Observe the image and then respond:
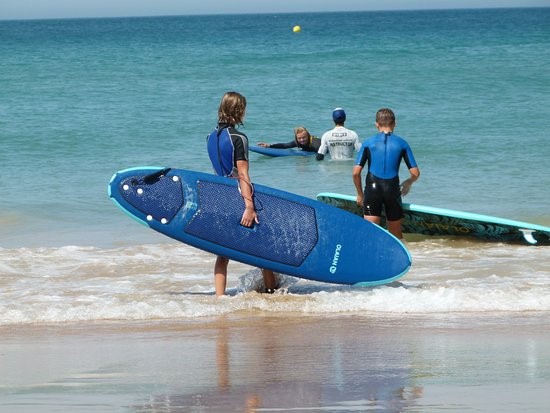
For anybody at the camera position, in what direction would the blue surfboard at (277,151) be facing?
facing to the left of the viewer

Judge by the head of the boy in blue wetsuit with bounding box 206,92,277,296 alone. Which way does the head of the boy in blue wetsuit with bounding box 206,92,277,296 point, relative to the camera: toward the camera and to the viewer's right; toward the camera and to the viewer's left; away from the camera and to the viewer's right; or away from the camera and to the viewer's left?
away from the camera and to the viewer's right

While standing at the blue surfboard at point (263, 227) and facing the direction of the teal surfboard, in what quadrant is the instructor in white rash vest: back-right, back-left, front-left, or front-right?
front-left

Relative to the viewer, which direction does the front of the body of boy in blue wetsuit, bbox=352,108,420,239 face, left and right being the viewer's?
facing away from the viewer

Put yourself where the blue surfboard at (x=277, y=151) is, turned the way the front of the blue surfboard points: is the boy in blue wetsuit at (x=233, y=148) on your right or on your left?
on your left

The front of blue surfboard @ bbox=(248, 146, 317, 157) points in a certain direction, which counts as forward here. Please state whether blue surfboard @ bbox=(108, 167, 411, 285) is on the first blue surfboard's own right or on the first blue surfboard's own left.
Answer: on the first blue surfboard's own left

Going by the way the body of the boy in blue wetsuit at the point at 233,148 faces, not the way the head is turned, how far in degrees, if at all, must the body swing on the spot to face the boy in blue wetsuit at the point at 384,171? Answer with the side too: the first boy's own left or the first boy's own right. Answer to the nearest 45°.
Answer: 0° — they already face them

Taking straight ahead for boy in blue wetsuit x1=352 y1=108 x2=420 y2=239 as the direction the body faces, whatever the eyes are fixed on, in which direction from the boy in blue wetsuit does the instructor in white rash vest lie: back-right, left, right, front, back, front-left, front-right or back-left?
front

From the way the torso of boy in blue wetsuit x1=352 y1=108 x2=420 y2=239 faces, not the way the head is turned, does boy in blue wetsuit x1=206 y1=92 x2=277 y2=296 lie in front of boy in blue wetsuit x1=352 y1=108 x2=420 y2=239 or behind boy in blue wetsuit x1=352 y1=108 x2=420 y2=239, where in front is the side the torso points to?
behind

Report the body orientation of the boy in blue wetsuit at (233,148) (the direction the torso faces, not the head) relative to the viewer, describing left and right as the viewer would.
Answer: facing away from the viewer and to the right of the viewer

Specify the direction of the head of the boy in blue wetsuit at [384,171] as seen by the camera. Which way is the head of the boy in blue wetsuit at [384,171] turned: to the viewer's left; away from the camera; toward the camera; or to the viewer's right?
away from the camera

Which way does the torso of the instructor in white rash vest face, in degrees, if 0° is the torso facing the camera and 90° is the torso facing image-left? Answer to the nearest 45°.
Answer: approximately 180°
